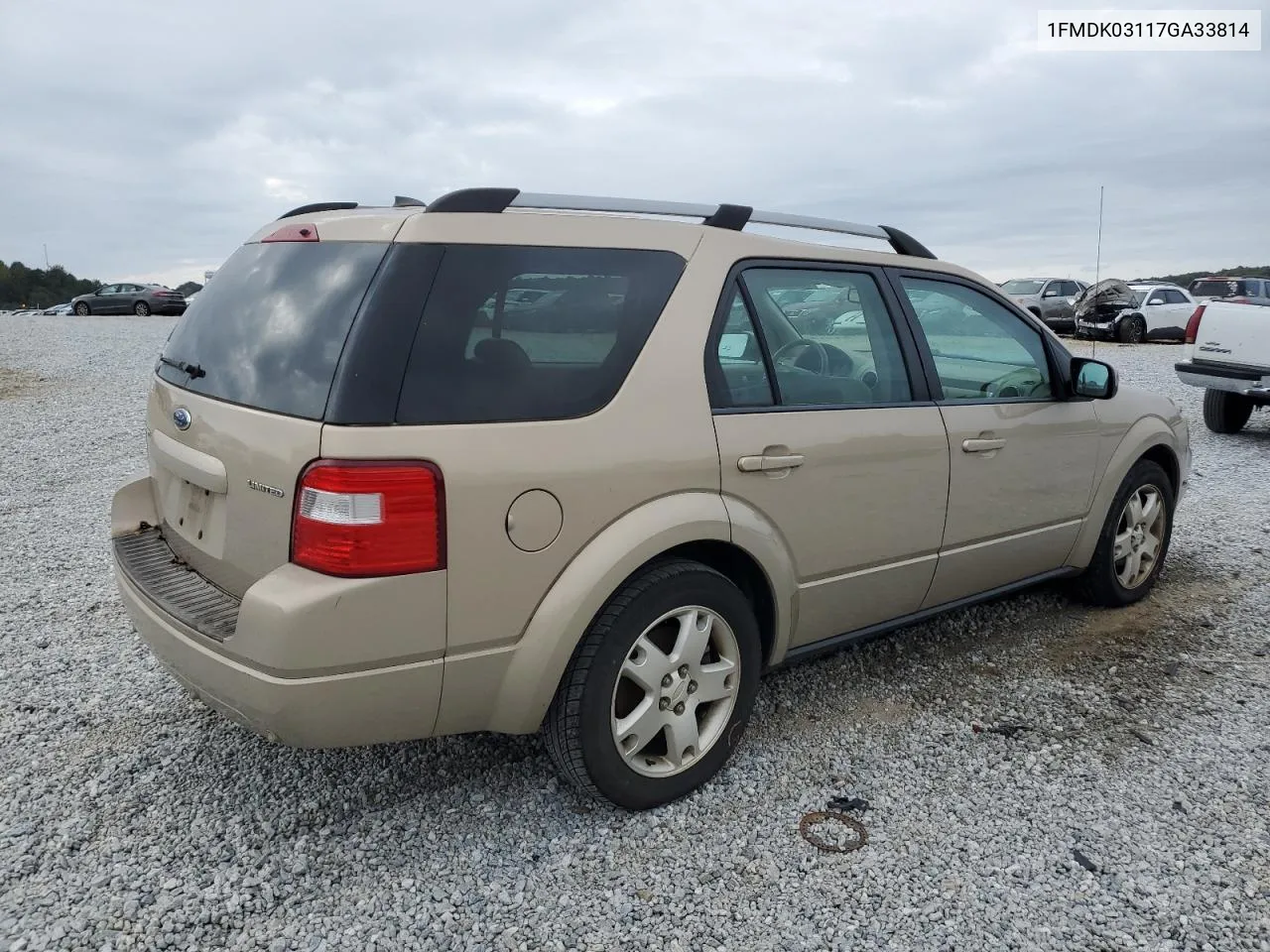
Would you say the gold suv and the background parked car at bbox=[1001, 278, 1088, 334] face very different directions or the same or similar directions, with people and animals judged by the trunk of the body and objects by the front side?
very different directions

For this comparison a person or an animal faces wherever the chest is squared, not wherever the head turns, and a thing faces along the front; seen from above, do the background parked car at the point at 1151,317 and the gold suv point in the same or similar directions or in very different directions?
very different directions

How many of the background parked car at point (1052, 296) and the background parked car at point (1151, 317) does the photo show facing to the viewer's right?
0

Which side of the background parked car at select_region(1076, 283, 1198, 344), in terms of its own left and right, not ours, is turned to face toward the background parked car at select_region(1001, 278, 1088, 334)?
front

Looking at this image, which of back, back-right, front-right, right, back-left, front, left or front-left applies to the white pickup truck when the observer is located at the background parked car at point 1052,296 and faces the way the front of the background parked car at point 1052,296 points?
front-left

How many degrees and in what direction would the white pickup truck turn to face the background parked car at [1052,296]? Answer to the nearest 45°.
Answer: approximately 45° to its left

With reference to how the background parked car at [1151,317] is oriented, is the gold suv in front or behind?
in front

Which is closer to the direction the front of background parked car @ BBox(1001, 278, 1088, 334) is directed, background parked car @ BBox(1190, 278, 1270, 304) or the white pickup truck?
the white pickup truck

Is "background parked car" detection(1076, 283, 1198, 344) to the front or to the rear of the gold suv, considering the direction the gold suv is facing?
to the front

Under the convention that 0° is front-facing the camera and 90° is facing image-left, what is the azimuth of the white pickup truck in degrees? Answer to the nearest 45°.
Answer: approximately 225°

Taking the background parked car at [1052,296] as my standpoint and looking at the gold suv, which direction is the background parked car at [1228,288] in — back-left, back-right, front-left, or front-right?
back-left

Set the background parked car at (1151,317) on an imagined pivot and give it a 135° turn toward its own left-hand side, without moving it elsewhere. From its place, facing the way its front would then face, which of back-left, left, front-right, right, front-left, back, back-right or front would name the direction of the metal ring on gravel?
right

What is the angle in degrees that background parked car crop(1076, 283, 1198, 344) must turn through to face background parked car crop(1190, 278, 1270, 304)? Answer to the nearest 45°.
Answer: approximately 180°

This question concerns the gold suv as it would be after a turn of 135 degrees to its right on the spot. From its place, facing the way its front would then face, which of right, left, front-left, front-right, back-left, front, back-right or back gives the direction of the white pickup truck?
back-left

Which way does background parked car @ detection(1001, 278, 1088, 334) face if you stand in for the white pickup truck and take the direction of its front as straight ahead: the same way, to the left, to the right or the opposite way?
the opposite way

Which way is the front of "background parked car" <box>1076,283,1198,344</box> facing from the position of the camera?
facing the viewer and to the left of the viewer
